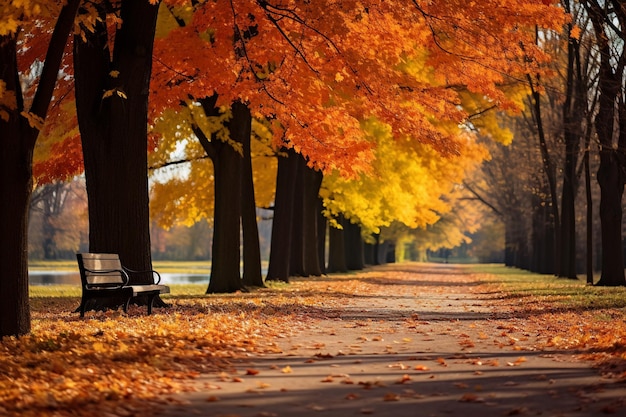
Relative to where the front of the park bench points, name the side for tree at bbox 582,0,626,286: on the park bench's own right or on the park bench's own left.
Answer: on the park bench's own left

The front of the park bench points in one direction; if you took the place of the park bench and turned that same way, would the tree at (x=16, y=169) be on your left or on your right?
on your right

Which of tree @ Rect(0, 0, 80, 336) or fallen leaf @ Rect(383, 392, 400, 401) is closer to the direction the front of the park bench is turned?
the fallen leaf

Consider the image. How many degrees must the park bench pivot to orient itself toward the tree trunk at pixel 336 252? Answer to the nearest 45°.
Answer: approximately 135° to its left

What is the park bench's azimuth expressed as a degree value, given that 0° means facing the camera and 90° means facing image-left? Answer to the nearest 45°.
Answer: approximately 315°

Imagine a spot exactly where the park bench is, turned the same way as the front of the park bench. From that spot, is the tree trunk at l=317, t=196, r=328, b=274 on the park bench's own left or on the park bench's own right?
on the park bench's own left
